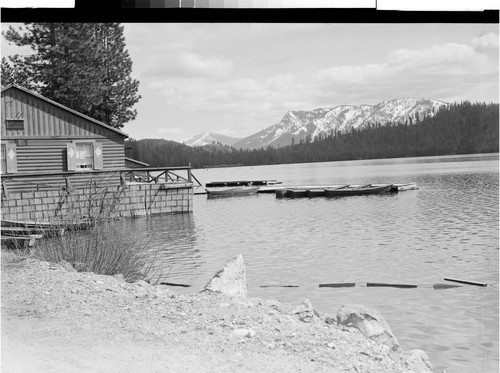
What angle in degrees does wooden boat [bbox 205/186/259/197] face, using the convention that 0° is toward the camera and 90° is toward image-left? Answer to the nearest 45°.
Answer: approximately 270°

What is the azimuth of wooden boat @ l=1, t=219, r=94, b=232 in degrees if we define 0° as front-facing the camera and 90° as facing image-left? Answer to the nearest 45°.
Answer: approximately 270°

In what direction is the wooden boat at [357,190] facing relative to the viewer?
to the viewer's right

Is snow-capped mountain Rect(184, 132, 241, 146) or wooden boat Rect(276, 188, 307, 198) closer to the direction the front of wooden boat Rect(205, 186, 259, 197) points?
the wooden boat
